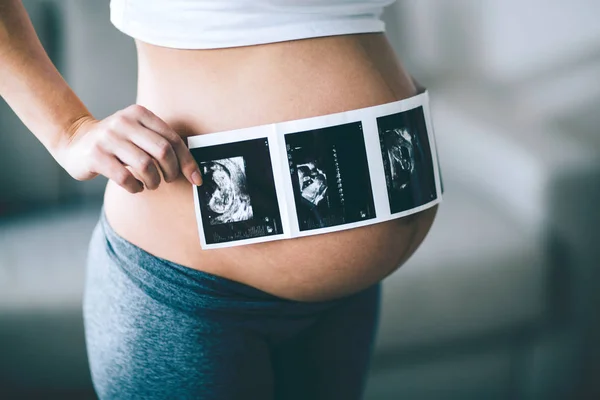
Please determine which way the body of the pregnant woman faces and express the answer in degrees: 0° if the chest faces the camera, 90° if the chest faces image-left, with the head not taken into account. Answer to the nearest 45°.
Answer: approximately 315°
